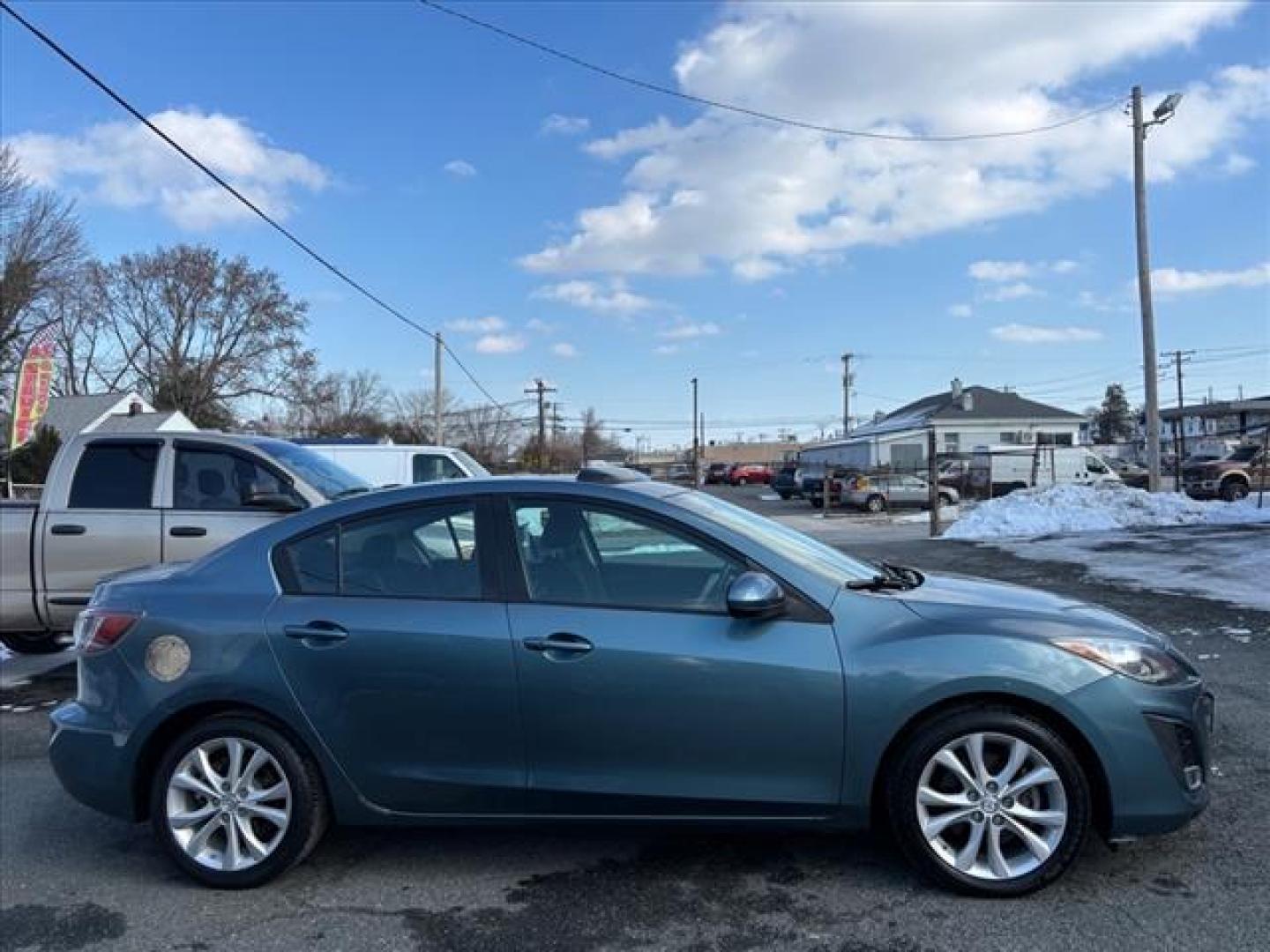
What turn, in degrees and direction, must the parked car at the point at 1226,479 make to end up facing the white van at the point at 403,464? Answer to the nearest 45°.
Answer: approximately 45° to its left

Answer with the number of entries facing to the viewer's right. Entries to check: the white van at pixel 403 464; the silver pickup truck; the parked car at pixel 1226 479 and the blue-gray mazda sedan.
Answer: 3

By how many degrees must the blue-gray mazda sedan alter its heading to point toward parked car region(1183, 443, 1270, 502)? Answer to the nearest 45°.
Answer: approximately 45° to its left

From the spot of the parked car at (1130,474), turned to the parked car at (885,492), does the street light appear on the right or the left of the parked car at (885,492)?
left

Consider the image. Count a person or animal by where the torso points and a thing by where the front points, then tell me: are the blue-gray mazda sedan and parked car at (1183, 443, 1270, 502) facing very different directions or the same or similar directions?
very different directions

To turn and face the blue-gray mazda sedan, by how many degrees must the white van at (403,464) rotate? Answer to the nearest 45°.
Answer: approximately 90° to its right

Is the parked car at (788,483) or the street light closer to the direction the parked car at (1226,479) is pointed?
the street light

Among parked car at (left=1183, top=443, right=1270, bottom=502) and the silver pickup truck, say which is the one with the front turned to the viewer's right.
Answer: the silver pickup truck

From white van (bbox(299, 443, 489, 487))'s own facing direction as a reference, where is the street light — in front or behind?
in front

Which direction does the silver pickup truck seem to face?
to the viewer's right

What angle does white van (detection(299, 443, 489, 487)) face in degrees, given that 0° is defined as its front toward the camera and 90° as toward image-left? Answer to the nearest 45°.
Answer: approximately 270°

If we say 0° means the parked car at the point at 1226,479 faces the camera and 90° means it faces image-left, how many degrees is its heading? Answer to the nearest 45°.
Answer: approximately 45°

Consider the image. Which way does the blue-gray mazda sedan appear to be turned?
to the viewer's right
